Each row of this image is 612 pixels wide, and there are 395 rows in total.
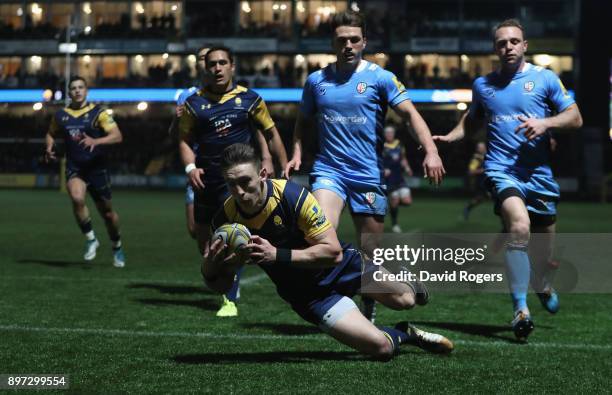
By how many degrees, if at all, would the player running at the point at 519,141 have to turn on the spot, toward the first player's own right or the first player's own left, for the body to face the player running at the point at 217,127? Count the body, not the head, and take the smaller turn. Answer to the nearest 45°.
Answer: approximately 90° to the first player's own right

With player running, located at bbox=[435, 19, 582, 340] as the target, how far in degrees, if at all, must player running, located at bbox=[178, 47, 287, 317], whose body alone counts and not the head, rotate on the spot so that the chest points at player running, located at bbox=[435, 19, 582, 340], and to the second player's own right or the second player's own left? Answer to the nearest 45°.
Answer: approximately 45° to the second player's own left

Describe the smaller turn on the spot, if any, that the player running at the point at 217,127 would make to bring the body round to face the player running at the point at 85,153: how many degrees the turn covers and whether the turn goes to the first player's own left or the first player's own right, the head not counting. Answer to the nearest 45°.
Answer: approximately 135° to the first player's own right

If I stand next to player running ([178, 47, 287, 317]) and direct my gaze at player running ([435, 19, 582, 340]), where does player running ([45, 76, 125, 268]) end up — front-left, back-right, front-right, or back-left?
back-left

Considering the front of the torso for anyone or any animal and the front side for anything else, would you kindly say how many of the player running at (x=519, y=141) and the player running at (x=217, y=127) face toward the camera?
2

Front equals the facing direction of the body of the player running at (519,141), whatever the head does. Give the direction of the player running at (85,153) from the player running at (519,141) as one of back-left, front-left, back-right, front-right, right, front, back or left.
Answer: back-right

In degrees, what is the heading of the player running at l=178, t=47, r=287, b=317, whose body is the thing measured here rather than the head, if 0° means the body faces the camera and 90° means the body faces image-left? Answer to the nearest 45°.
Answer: approximately 0°
